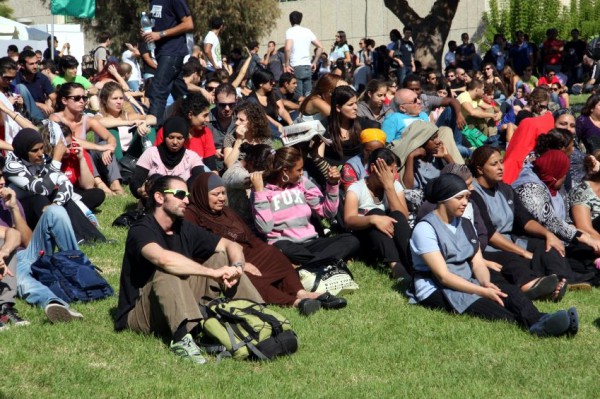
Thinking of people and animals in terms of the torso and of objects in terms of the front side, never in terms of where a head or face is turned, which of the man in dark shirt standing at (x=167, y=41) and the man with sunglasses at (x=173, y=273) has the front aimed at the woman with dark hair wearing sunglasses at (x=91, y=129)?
the man in dark shirt standing

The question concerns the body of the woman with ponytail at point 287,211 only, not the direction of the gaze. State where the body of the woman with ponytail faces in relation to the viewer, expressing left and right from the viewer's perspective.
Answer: facing the viewer and to the right of the viewer

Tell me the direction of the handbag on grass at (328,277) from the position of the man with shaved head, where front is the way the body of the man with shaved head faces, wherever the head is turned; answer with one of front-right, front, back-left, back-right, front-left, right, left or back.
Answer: front-right

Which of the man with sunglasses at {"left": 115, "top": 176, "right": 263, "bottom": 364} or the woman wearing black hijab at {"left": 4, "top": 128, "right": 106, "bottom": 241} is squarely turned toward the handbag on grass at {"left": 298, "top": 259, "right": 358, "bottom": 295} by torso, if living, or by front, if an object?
the woman wearing black hijab

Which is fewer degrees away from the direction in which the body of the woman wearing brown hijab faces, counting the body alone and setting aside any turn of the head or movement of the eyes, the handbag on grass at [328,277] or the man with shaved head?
the handbag on grass

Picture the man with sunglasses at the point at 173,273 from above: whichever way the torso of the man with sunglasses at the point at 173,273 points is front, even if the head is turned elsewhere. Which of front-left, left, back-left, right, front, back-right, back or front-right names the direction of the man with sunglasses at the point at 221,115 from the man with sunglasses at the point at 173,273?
back-left

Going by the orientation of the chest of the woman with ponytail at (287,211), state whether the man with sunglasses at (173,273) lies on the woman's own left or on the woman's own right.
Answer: on the woman's own right

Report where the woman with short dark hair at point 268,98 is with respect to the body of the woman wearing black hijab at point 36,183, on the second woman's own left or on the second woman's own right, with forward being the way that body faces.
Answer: on the second woman's own left

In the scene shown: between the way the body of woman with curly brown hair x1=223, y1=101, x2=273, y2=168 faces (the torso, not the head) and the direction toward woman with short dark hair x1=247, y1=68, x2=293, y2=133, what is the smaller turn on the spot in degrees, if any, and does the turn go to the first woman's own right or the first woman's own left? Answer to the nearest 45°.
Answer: approximately 135° to the first woman's own right

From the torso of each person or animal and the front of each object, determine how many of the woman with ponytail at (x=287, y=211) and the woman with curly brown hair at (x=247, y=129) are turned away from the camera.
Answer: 0

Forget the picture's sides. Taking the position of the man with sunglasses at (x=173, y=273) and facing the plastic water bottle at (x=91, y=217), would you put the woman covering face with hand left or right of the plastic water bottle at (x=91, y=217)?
right
